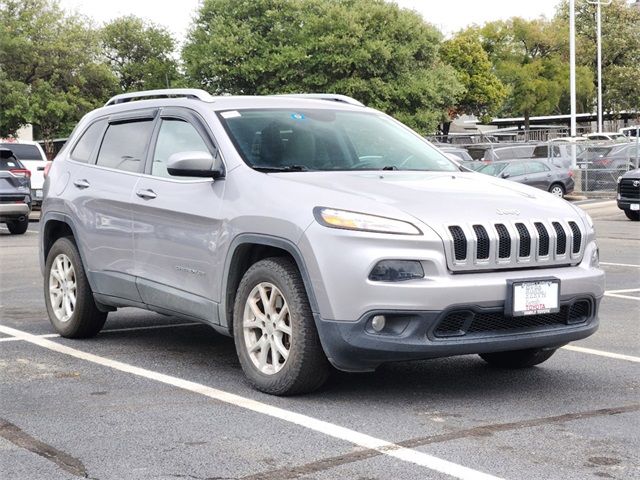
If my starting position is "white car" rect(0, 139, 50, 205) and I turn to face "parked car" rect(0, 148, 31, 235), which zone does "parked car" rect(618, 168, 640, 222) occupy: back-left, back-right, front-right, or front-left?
front-left

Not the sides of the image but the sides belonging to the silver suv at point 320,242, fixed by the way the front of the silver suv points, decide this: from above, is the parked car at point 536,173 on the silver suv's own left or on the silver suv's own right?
on the silver suv's own left

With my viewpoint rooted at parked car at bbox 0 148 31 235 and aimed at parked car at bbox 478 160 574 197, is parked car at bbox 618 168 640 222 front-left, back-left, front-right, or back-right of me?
front-right

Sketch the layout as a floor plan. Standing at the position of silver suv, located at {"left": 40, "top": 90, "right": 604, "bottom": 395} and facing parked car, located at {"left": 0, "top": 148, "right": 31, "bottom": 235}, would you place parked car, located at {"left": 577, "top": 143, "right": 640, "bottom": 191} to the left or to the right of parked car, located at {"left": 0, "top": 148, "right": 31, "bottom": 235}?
right

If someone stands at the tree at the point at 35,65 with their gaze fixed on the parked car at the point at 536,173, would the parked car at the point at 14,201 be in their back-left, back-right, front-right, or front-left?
front-right

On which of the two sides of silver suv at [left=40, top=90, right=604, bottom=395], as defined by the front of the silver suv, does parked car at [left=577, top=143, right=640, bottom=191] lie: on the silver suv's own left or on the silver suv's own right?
on the silver suv's own left

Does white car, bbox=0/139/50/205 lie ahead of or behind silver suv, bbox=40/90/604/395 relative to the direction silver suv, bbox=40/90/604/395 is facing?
behind

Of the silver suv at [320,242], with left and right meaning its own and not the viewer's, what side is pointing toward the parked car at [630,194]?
left

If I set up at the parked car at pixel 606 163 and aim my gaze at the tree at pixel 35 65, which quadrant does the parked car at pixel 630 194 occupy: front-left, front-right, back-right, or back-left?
back-left

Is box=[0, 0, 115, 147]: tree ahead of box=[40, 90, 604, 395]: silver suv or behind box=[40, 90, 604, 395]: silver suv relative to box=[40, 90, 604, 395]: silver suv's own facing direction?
behind

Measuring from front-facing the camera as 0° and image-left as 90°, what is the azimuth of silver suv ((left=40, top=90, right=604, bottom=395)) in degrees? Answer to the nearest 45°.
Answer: approximately 315°

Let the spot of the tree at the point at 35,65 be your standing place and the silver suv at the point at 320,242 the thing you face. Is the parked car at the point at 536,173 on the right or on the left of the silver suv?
left

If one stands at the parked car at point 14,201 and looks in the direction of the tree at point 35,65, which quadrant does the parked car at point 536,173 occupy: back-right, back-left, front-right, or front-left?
front-right

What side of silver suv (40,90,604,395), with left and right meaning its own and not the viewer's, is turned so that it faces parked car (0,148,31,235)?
back
